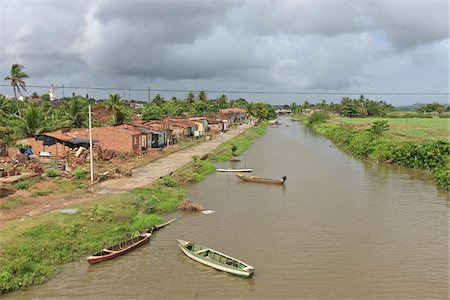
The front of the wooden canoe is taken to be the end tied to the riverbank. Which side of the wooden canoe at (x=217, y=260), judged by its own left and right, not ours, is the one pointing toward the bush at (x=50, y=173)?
front

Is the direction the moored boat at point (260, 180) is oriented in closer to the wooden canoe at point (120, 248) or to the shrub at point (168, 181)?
the shrub

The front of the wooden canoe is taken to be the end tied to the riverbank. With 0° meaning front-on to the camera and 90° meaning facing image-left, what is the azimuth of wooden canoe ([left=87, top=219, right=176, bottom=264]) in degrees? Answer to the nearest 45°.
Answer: approximately 225°

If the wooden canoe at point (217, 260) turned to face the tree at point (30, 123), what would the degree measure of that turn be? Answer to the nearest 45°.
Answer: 0° — it already faces it

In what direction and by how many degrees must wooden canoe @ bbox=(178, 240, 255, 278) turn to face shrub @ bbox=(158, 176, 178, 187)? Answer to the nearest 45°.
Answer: approximately 45° to its right

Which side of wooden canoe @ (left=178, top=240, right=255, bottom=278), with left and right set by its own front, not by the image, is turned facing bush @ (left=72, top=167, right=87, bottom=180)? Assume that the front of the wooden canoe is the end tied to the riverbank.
front

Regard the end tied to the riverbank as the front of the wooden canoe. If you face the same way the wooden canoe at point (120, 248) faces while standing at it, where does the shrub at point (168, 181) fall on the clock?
The shrub is roughly at 11 o'clock from the wooden canoe.

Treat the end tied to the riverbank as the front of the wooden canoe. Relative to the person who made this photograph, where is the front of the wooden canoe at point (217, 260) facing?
facing away from the viewer and to the left of the viewer

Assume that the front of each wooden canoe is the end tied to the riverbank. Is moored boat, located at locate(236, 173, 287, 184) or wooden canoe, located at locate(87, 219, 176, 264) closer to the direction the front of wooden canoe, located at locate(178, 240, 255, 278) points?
the wooden canoe

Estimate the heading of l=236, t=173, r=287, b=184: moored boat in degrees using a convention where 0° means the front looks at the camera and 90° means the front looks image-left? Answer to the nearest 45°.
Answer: approximately 90°

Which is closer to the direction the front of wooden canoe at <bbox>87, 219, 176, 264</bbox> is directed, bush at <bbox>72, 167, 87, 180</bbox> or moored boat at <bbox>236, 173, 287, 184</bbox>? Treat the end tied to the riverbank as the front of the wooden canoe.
the moored boat
